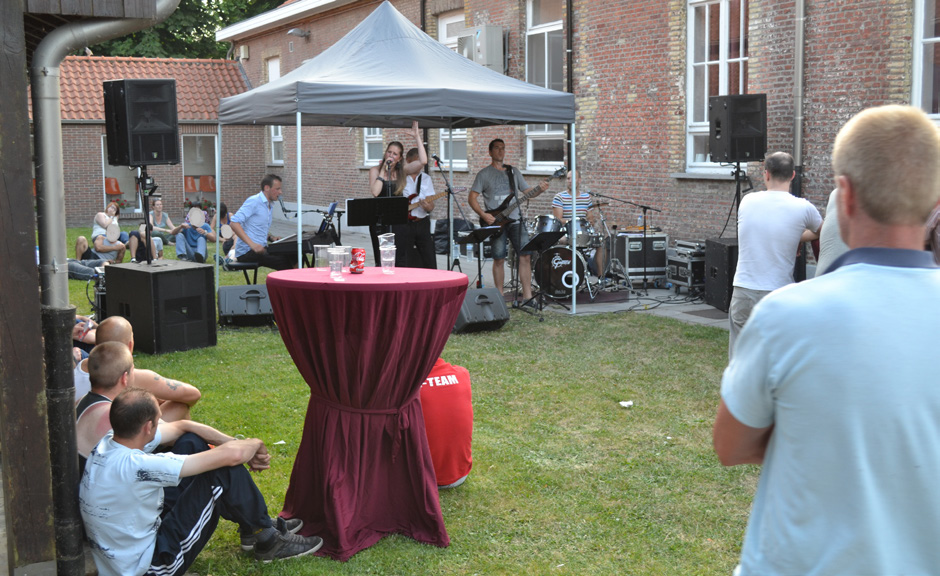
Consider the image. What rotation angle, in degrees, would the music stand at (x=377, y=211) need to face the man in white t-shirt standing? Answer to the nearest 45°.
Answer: approximately 135° to its right

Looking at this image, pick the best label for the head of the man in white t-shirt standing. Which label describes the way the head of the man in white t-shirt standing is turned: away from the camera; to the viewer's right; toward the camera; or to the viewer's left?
away from the camera

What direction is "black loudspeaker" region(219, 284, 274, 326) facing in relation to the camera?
away from the camera

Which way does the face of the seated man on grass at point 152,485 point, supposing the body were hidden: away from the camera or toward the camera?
away from the camera

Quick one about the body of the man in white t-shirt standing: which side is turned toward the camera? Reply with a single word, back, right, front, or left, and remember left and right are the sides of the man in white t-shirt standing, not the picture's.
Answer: back

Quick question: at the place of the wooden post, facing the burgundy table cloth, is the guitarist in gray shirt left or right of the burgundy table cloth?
left

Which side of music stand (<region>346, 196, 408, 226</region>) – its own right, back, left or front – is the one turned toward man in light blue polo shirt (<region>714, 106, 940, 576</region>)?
back

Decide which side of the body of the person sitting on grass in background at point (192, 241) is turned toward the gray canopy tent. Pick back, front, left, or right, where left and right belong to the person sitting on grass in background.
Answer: front

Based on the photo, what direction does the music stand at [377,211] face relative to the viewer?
away from the camera

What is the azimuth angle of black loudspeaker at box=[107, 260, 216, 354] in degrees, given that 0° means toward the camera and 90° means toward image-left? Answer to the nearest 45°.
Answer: approximately 315°

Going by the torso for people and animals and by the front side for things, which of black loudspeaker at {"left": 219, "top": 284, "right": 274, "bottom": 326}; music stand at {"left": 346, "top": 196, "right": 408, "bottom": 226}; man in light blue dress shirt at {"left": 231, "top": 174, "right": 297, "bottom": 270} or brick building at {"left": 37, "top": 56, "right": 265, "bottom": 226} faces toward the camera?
the brick building

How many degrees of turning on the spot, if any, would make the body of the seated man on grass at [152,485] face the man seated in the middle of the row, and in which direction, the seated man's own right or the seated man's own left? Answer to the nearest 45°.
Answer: approximately 45° to the seated man's own left

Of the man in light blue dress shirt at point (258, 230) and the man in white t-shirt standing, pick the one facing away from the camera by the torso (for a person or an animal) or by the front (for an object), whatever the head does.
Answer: the man in white t-shirt standing
